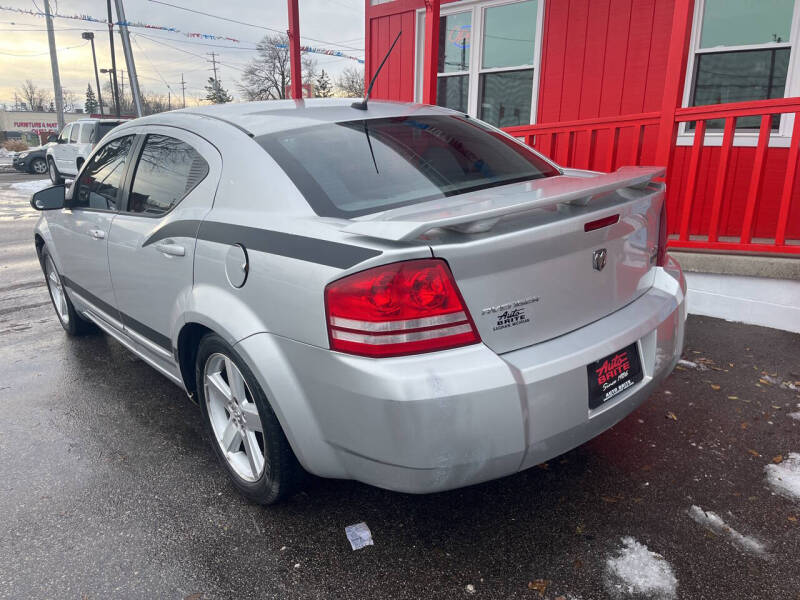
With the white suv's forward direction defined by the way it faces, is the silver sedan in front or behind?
behind

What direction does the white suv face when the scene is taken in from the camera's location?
facing away from the viewer and to the left of the viewer

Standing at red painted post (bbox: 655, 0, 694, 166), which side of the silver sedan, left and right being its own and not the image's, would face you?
right

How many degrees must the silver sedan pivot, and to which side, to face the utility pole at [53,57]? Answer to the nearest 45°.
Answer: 0° — it already faces it

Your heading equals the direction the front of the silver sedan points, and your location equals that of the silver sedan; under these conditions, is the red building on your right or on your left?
on your right

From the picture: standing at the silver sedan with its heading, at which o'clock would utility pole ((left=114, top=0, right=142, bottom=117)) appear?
The utility pole is roughly at 1 o'clock from the silver sedan.

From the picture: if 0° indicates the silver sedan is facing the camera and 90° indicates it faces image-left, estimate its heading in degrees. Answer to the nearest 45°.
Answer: approximately 135°

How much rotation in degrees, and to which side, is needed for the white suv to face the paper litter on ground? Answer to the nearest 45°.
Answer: approximately 135° to its left
